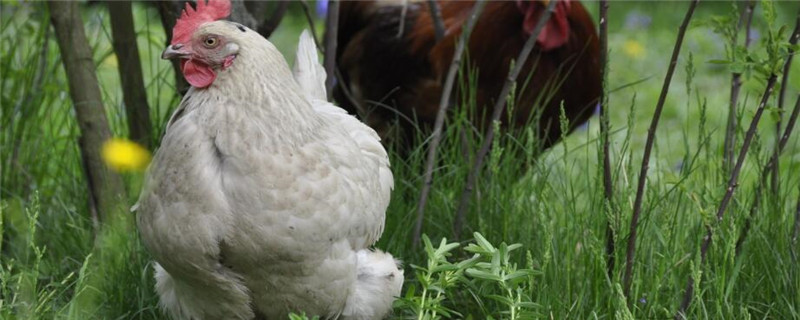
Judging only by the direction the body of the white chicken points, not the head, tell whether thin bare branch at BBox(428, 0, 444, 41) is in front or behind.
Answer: behind

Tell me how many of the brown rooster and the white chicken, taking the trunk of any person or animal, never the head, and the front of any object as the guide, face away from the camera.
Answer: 0

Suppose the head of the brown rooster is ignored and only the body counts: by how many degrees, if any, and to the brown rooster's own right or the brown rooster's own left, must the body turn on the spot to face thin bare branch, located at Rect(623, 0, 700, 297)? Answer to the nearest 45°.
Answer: approximately 45° to the brown rooster's own right

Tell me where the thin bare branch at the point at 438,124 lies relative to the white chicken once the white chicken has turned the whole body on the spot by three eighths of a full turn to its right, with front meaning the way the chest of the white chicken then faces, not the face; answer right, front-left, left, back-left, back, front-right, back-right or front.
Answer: front-right

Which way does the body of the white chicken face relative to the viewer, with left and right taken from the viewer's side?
facing the viewer and to the left of the viewer

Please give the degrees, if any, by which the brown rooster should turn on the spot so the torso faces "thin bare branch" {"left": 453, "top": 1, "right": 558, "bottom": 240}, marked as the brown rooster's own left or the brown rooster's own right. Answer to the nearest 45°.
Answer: approximately 45° to the brown rooster's own right

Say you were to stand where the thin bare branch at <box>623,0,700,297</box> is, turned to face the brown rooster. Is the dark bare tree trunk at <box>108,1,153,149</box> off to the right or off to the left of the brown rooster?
left

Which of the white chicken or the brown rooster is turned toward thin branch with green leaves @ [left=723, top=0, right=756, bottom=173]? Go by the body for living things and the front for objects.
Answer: the brown rooster

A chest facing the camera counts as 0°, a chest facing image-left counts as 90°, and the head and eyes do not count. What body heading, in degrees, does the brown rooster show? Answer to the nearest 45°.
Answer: approximately 315°
